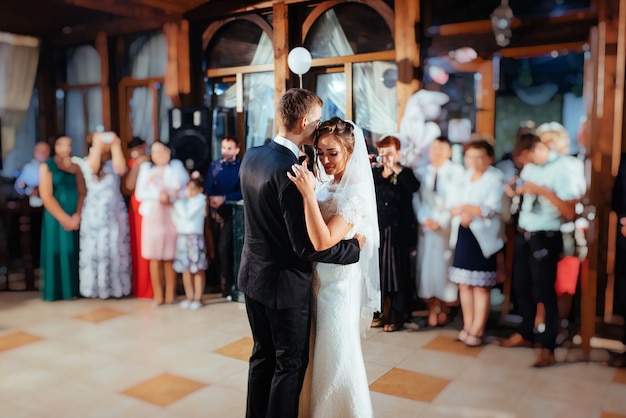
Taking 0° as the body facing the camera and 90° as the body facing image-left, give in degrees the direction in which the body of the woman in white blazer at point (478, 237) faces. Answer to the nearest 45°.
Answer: approximately 45°

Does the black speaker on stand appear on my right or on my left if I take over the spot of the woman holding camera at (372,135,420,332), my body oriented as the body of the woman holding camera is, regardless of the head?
on my right

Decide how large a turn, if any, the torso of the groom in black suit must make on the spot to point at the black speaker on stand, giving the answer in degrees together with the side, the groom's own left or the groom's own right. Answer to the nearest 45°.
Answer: approximately 45° to the groom's own left

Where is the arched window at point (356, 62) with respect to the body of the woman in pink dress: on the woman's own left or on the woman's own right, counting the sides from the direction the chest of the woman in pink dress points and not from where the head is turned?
on the woman's own left

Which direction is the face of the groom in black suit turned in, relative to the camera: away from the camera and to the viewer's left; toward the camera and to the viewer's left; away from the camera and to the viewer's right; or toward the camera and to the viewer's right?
away from the camera and to the viewer's right

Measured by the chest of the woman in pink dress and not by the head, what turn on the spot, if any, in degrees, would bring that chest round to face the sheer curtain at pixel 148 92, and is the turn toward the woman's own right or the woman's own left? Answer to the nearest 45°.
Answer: approximately 180°

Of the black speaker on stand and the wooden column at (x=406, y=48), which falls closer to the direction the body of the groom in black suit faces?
the wooden column

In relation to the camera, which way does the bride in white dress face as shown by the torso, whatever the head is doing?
to the viewer's left

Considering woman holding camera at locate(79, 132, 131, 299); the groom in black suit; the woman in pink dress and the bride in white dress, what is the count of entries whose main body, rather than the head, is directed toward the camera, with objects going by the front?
2

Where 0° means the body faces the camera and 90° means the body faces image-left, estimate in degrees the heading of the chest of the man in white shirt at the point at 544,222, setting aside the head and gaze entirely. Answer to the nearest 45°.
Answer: approximately 45°

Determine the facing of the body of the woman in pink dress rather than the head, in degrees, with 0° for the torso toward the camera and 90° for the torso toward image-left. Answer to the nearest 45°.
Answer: approximately 0°
